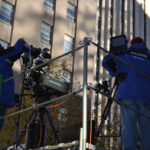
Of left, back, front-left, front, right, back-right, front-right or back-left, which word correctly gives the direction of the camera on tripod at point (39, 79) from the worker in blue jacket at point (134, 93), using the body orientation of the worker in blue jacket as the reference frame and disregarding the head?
left

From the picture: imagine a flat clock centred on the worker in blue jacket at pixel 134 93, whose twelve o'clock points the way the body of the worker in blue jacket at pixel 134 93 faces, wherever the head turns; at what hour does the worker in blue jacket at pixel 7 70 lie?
the worker in blue jacket at pixel 7 70 is roughly at 9 o'clock from the worker in blue jacket at pixel 134 93.

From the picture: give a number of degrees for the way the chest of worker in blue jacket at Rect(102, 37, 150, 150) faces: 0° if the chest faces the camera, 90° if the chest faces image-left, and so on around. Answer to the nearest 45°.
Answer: approximately 180°
